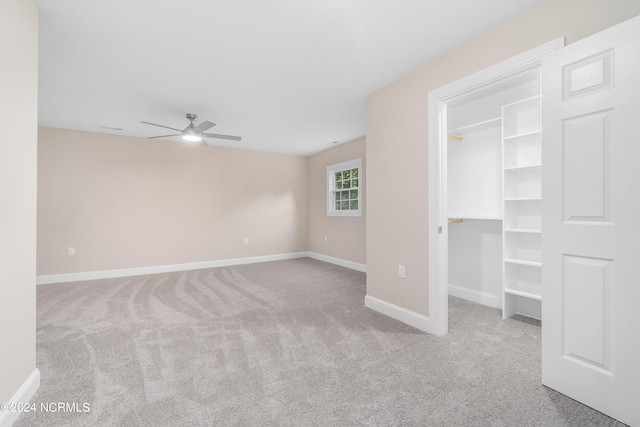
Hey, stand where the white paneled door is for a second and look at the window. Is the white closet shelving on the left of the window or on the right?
right

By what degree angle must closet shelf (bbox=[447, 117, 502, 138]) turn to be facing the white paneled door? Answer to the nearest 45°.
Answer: approximately 45° to its left

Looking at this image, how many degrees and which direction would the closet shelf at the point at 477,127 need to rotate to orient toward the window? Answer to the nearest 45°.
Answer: approximately 90° to its right

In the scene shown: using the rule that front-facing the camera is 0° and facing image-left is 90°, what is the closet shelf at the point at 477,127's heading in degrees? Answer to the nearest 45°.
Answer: approximately 45°
